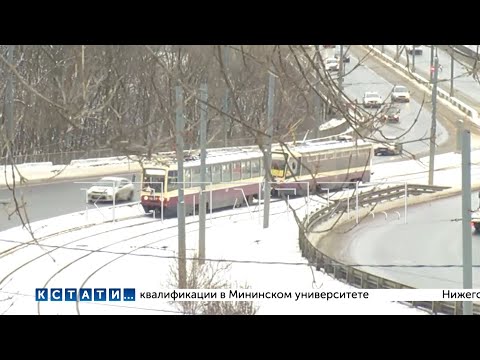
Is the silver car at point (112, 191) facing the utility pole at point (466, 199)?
no

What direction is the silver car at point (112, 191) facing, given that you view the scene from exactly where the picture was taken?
facing the viewer and to the left of the viewer

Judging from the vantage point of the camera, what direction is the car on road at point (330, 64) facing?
facing the viewer

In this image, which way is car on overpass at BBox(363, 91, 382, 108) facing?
toward the camera

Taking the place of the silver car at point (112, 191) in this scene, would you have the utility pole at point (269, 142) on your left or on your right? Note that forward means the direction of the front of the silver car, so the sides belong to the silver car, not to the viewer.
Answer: on your left
